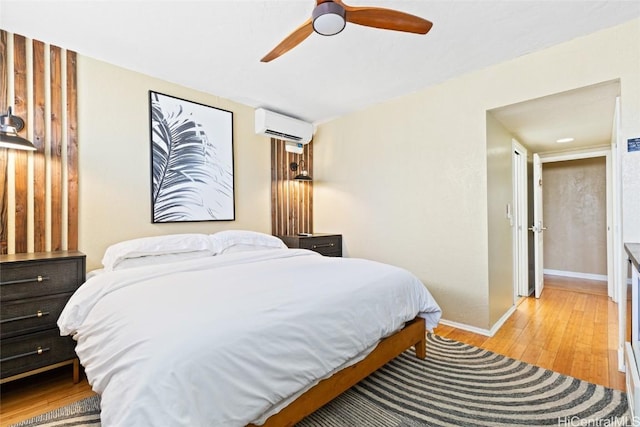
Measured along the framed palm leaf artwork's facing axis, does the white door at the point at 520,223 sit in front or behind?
in front

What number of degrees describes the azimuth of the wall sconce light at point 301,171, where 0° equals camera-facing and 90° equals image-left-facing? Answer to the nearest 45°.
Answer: approximately 315°

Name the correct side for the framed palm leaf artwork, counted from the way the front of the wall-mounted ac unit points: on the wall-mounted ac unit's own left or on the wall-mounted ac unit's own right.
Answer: on the wall-mounted ac unit's own right

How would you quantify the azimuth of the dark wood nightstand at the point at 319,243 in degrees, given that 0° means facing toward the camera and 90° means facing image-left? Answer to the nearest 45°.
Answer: approximately 315°

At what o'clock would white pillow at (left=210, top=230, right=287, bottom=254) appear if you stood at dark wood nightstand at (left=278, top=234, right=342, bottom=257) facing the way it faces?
The white pillow is roughly at 3 o'clock from the dark wood nightstand.

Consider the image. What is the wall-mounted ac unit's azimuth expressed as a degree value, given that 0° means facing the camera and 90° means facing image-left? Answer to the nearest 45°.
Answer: approximately 315°

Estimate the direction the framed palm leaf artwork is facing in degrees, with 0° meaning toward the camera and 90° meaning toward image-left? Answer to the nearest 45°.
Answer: approximately 315°

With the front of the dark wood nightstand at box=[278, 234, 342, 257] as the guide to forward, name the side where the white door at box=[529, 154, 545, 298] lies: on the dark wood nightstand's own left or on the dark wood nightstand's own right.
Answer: on the dark wood nightstand's own left

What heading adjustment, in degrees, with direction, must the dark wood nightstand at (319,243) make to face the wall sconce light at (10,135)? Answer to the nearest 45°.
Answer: approximately 90° to its right

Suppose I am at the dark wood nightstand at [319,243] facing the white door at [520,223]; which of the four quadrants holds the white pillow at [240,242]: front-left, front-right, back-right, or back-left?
back-right
